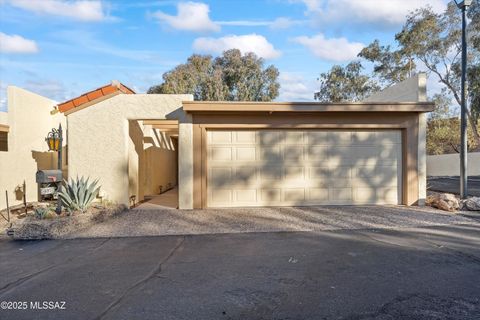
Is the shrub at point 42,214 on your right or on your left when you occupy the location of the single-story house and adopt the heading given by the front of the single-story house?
on your right

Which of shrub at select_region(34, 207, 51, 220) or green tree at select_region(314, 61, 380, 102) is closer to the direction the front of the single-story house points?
the shrub

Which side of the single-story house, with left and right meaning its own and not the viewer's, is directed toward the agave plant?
right

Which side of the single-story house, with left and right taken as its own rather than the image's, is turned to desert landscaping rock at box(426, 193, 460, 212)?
left

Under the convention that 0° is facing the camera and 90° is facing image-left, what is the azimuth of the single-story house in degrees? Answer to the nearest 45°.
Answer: approximately 0°

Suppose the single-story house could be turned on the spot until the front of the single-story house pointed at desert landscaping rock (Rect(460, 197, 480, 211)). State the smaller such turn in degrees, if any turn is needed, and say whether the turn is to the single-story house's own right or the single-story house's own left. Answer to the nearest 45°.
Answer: approximately 90° to the single-story house's own left

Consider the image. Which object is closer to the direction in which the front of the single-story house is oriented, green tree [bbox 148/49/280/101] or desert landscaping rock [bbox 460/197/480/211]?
the desert landscaping rock

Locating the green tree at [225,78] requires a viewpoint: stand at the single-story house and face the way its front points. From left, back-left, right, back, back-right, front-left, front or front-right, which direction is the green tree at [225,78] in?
back

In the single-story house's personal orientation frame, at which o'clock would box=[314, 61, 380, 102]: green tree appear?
The green tree is roughly at 7 o'clock from the single-story house.

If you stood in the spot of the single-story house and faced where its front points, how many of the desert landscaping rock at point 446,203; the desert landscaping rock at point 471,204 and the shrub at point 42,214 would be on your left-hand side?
2
